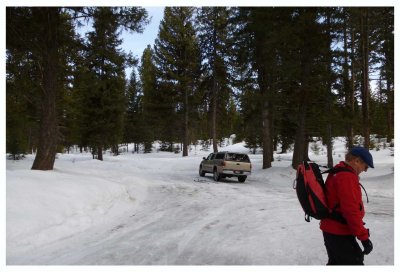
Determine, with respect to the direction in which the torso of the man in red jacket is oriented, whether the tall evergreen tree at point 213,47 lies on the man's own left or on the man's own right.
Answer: on the man's own left

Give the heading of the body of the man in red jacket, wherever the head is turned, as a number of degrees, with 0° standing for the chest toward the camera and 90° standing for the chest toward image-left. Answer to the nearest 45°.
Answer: approximately 270°

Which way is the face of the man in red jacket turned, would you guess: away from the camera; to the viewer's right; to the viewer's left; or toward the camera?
to the viewer's right

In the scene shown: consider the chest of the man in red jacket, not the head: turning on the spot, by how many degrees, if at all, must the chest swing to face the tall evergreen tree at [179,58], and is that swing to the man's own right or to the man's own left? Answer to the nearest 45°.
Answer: approximately 135° to the man's own left

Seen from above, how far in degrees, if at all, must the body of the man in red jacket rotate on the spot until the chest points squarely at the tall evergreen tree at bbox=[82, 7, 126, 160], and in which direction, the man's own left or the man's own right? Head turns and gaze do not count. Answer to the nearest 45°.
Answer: approximately 135° to the man's own left
